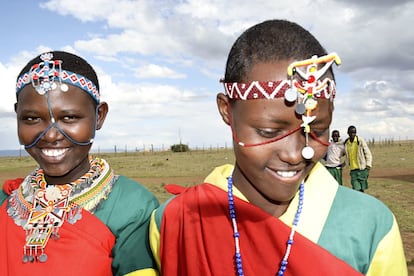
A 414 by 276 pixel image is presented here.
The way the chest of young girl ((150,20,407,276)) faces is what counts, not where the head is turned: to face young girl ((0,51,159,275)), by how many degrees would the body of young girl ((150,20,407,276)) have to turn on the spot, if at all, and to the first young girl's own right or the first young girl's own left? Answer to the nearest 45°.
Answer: approximately 90° to the first young girl's own right

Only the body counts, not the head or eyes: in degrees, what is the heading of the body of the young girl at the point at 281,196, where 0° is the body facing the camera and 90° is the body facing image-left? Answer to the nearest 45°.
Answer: approximately 0°

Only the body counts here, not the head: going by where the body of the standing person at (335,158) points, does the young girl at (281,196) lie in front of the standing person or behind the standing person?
in front

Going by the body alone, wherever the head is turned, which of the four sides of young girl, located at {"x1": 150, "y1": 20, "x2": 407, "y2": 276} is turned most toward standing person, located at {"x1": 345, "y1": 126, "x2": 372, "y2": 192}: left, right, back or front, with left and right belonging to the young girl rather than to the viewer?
back

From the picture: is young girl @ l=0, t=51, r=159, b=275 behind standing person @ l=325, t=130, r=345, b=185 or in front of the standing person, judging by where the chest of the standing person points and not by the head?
in front

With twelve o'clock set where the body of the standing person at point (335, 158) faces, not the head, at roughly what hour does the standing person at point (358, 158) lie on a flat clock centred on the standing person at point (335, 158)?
the standing person at point (358, 158) is roughly at 9 o'clock from the standing person at point (335, 158).

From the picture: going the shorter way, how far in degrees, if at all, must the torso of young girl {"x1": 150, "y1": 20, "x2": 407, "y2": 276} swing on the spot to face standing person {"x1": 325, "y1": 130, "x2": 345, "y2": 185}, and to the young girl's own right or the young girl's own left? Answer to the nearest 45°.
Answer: approximately 180°

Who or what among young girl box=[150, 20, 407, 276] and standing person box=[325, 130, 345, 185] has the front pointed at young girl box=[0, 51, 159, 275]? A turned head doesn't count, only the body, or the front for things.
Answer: the standing person
